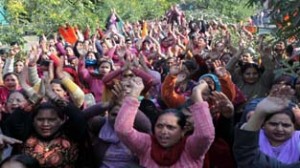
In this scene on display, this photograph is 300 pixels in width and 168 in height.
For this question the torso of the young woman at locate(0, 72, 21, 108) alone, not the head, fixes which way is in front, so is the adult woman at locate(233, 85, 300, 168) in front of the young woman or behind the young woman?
in front

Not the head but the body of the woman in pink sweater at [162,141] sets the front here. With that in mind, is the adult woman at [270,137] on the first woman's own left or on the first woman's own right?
on the first woman's own left

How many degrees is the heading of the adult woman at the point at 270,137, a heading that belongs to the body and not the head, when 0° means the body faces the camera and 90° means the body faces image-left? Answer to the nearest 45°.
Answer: approximately 0°

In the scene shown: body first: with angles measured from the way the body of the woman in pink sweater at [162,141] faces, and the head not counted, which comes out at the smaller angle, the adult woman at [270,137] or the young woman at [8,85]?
the adult woman
